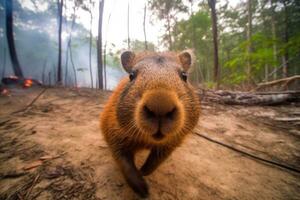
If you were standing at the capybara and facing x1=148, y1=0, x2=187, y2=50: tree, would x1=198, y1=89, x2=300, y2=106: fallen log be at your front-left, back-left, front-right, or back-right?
front-right

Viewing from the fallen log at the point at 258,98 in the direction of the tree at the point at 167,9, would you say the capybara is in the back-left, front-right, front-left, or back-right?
back-left

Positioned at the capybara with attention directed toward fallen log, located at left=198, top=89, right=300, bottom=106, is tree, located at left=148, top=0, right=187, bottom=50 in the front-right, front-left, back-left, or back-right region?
front-left

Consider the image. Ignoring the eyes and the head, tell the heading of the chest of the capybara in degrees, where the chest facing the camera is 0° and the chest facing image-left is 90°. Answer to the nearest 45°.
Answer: approximately 0°

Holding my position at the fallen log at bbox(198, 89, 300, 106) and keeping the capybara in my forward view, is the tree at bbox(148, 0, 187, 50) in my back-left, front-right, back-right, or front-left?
back-right

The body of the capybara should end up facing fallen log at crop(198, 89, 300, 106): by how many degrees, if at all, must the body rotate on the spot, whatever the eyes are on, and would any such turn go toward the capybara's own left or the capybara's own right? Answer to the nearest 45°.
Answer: approximately 135° to the capybara's own left
